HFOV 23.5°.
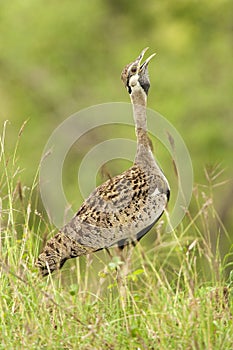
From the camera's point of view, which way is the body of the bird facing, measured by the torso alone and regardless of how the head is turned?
to the viewer's right
